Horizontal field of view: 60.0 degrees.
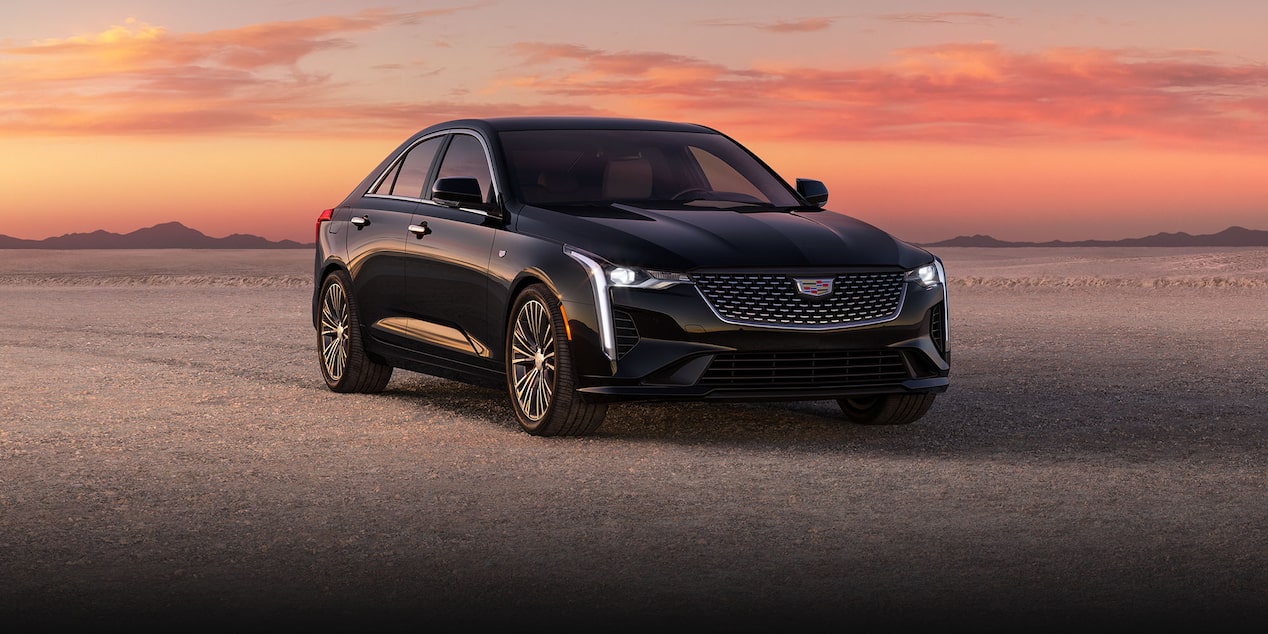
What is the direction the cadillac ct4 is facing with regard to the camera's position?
facing the viewer and to the right of the viewer
